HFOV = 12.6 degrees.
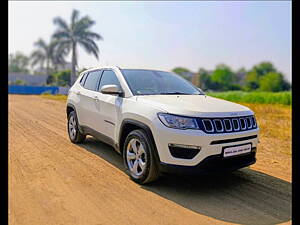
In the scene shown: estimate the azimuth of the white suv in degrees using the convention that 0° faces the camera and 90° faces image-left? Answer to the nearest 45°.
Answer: approximately 315°
